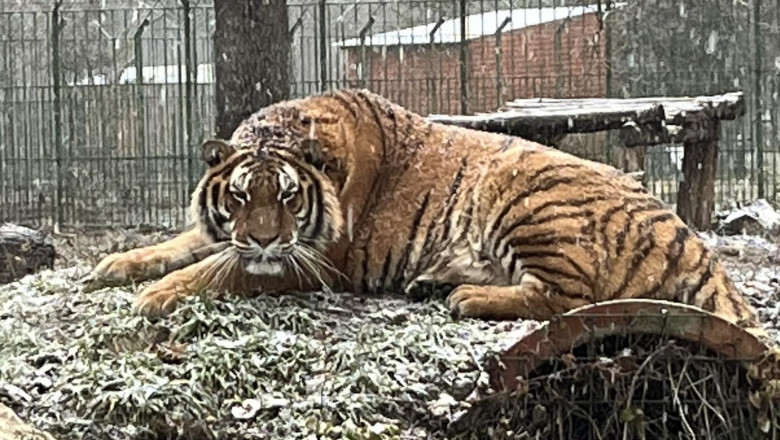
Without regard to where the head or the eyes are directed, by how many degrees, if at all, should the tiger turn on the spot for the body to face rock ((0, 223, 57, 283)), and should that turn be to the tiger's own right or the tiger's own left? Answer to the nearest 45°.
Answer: approximately 45° to the tiger's own right

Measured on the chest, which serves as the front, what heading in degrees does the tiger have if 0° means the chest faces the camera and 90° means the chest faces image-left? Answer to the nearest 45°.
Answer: approximately 90°

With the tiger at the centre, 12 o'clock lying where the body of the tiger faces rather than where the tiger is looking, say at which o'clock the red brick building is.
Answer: The red brick building is roughly at 3 o'clock from the tiger.

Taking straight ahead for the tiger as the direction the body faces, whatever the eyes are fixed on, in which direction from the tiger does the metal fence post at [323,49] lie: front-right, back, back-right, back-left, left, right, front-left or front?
right

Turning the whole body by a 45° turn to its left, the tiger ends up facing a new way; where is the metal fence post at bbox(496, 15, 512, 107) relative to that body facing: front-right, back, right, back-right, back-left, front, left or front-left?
back-right

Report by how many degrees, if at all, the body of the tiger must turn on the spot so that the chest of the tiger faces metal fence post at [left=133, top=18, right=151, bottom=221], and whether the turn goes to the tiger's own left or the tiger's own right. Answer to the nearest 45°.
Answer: approximately 90° to the tiger's own right

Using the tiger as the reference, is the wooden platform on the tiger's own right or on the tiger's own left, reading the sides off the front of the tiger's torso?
on the tiger's own right

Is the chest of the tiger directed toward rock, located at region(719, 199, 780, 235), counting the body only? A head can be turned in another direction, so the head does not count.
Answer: no

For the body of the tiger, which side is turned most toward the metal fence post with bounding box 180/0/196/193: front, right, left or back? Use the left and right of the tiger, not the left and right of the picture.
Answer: right

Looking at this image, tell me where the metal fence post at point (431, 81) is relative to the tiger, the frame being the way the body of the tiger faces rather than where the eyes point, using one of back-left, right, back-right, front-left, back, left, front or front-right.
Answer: right

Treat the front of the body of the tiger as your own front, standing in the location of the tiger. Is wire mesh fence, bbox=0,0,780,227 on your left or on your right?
on your right
